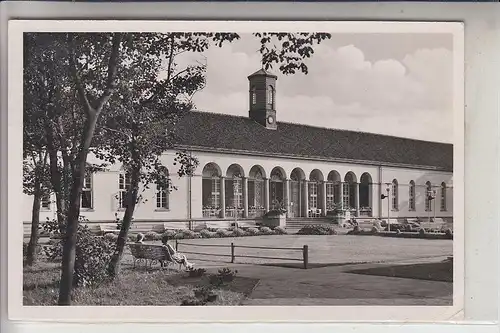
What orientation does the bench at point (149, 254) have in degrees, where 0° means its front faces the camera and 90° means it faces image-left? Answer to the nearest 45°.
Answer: approximately 225°
